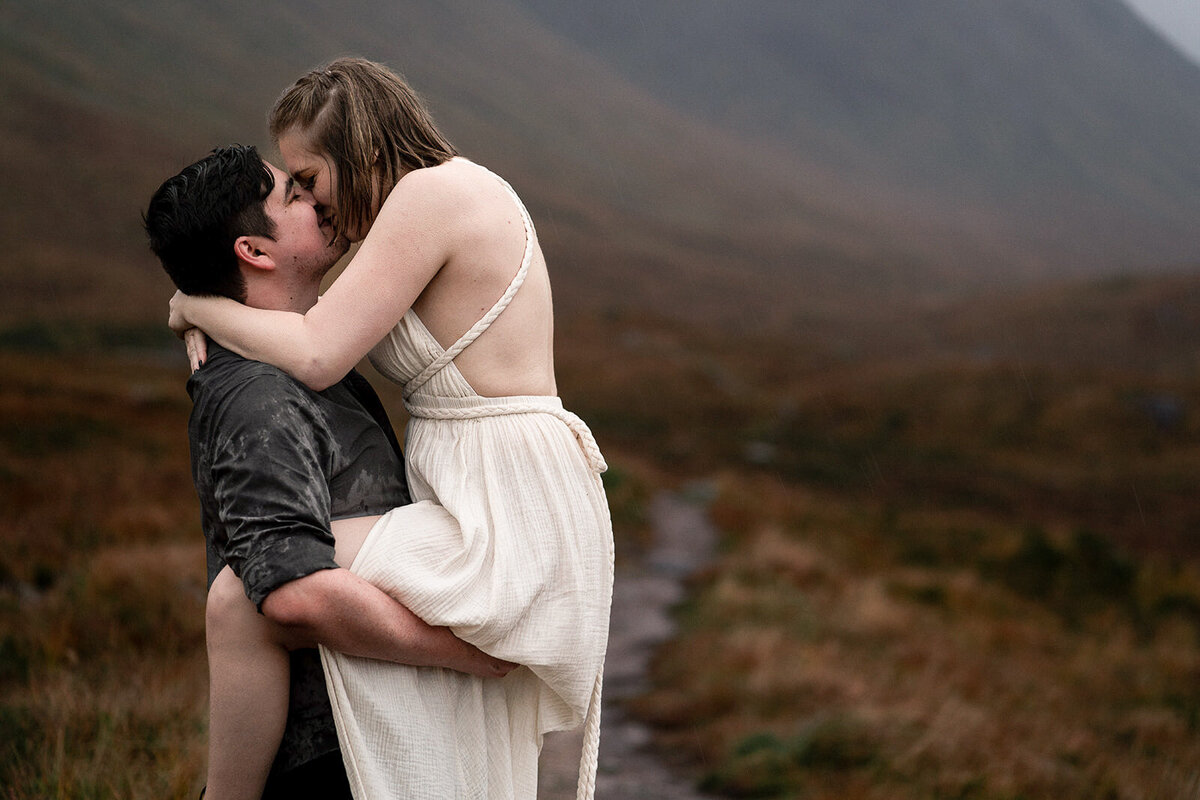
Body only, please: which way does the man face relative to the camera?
to the viewer's right

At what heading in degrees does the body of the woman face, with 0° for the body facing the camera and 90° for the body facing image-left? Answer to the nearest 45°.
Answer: approximately 90°

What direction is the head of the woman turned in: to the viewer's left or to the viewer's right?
to the viewer's left

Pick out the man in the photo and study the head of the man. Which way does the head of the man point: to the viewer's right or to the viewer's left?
to the viewer's right
